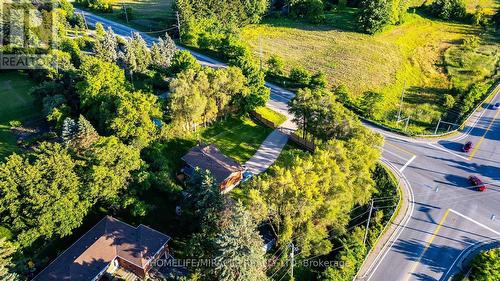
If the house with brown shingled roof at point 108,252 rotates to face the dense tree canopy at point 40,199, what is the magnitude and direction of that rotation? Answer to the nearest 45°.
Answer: approximately 180°

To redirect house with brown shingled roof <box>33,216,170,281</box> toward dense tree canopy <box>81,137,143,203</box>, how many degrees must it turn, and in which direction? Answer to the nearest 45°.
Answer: approximately 135° to its left

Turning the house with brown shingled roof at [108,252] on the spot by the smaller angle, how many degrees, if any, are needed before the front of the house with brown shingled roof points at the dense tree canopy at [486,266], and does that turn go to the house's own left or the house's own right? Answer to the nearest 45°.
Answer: approximately 45° to the house's own left

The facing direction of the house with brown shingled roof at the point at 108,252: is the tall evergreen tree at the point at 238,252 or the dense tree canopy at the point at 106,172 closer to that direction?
the tall evergreen tree

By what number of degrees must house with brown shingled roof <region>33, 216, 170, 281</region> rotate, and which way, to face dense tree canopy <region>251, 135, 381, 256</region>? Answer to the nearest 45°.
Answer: approximately 45° to its left

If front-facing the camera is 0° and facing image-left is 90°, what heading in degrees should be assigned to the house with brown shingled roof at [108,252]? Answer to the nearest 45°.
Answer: approximately 315°
